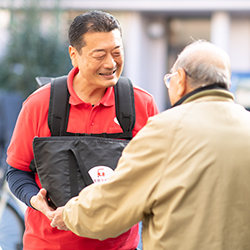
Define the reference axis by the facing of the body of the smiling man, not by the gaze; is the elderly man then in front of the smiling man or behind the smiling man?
in front

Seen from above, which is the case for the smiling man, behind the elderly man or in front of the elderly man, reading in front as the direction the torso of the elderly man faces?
in front

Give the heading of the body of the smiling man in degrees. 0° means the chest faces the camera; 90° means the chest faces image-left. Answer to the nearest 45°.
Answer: approximately 315°

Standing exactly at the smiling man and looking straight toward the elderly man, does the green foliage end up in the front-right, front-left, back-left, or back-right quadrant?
back-left

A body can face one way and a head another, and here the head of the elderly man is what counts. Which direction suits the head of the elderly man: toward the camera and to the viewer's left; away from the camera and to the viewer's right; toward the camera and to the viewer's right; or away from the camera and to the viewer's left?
away from the camera and to the viewer's left

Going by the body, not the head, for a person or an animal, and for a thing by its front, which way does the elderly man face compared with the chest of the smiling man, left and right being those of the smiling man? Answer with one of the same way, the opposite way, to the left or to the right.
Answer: the opposite way

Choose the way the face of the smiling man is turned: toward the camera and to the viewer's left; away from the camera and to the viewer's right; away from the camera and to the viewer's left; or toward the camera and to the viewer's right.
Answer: toward the camera and to the viewer's right

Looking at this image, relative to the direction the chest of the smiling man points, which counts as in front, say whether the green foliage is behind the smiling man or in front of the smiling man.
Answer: behind

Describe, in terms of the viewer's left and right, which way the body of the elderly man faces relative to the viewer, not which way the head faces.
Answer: facing away from the viewer and to the left of the viewer

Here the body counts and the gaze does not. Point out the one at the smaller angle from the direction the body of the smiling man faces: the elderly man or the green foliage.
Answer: the elderly man
